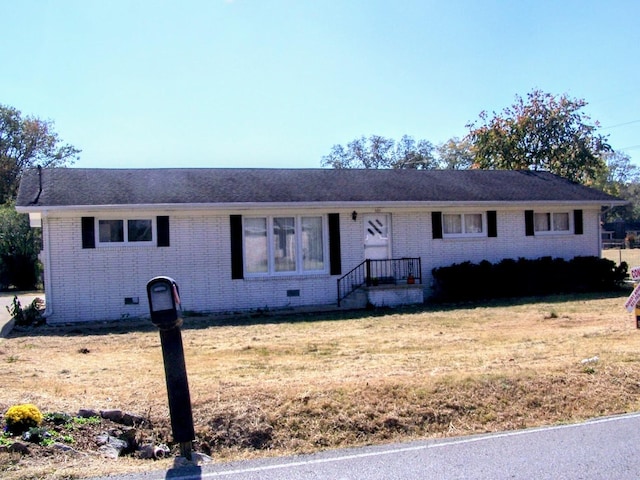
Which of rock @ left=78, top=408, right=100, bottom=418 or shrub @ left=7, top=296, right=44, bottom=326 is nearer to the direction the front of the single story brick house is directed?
the rock

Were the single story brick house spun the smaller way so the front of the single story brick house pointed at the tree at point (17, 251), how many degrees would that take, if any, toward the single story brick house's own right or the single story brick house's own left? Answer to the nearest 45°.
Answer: approximately 135° to the single story brick house's own right

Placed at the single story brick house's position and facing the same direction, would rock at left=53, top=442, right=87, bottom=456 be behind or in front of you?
in front

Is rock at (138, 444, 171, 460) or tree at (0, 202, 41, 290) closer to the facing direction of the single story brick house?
the rock

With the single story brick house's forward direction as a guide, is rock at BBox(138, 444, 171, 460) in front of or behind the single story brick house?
in front

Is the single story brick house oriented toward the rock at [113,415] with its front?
yes

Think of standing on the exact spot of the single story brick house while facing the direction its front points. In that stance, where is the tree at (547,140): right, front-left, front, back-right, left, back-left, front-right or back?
back-left

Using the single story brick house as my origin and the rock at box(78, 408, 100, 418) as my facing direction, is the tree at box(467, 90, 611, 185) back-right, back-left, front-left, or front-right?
back-left

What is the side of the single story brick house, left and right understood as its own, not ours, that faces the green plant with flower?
front

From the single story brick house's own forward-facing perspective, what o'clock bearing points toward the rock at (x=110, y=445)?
The rock is roughly at 12 o'clock from the single story brick house.

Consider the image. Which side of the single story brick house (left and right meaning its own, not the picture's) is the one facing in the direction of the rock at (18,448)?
front

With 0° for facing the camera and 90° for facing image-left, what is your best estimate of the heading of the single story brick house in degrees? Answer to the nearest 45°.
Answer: approximately 0°

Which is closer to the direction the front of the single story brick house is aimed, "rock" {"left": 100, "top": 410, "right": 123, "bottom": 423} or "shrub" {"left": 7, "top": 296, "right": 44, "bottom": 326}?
the rock
